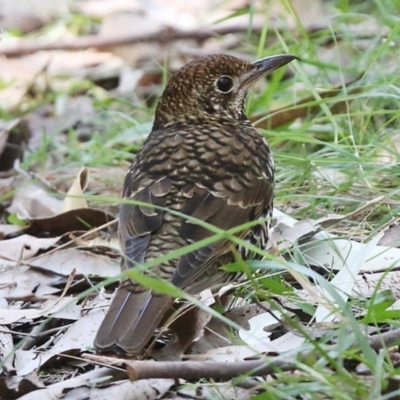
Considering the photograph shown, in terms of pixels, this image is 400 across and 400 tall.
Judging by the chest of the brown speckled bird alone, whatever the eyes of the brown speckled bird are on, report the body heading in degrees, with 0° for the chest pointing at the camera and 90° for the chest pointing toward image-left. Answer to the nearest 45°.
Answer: approximately 225°

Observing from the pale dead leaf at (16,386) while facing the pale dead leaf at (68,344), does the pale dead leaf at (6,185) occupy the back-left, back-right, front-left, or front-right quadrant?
front-left

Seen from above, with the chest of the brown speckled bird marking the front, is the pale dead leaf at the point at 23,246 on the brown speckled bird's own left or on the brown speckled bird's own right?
on the brown speckled bird's own left

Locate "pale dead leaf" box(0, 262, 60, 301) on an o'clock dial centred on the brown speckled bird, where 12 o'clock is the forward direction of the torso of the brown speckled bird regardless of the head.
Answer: The pale dead leaf is roughly at 8 o'clock from the brown speckled bird.

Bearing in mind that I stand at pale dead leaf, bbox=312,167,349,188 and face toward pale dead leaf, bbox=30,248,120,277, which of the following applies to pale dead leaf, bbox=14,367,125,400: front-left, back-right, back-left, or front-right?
front-left

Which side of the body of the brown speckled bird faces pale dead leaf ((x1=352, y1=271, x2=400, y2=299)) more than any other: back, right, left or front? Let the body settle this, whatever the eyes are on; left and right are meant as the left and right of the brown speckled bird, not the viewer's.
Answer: right

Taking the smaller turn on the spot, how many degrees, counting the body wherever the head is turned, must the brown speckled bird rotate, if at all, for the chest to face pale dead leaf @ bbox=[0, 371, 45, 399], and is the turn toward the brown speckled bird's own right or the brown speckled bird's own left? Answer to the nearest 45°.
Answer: approximately 180°

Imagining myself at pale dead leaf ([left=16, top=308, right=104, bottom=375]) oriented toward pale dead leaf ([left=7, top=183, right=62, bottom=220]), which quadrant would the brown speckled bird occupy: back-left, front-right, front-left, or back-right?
front-right

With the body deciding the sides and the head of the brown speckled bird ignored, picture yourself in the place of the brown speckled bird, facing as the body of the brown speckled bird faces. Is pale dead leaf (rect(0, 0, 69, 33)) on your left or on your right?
on your left

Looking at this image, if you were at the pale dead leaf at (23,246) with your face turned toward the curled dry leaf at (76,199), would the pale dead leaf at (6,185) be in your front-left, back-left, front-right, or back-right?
front-left

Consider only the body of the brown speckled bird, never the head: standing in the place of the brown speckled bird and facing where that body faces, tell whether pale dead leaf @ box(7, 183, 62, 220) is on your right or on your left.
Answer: on your left

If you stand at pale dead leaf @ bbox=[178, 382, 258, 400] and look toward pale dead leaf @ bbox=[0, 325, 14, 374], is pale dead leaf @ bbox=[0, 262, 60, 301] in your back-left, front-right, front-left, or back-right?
front-right

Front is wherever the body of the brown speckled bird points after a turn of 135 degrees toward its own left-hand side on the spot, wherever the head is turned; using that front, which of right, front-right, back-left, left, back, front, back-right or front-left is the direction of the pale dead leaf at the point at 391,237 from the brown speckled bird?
back

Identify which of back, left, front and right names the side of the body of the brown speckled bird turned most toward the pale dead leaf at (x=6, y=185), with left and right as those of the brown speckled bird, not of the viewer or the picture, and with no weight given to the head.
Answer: left
